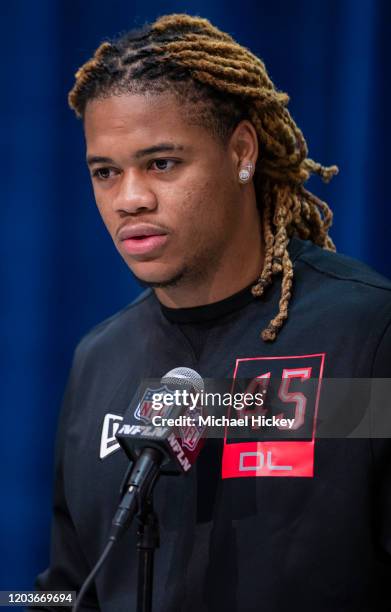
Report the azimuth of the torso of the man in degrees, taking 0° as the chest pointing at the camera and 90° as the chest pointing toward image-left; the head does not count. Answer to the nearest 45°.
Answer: approximately 45°
